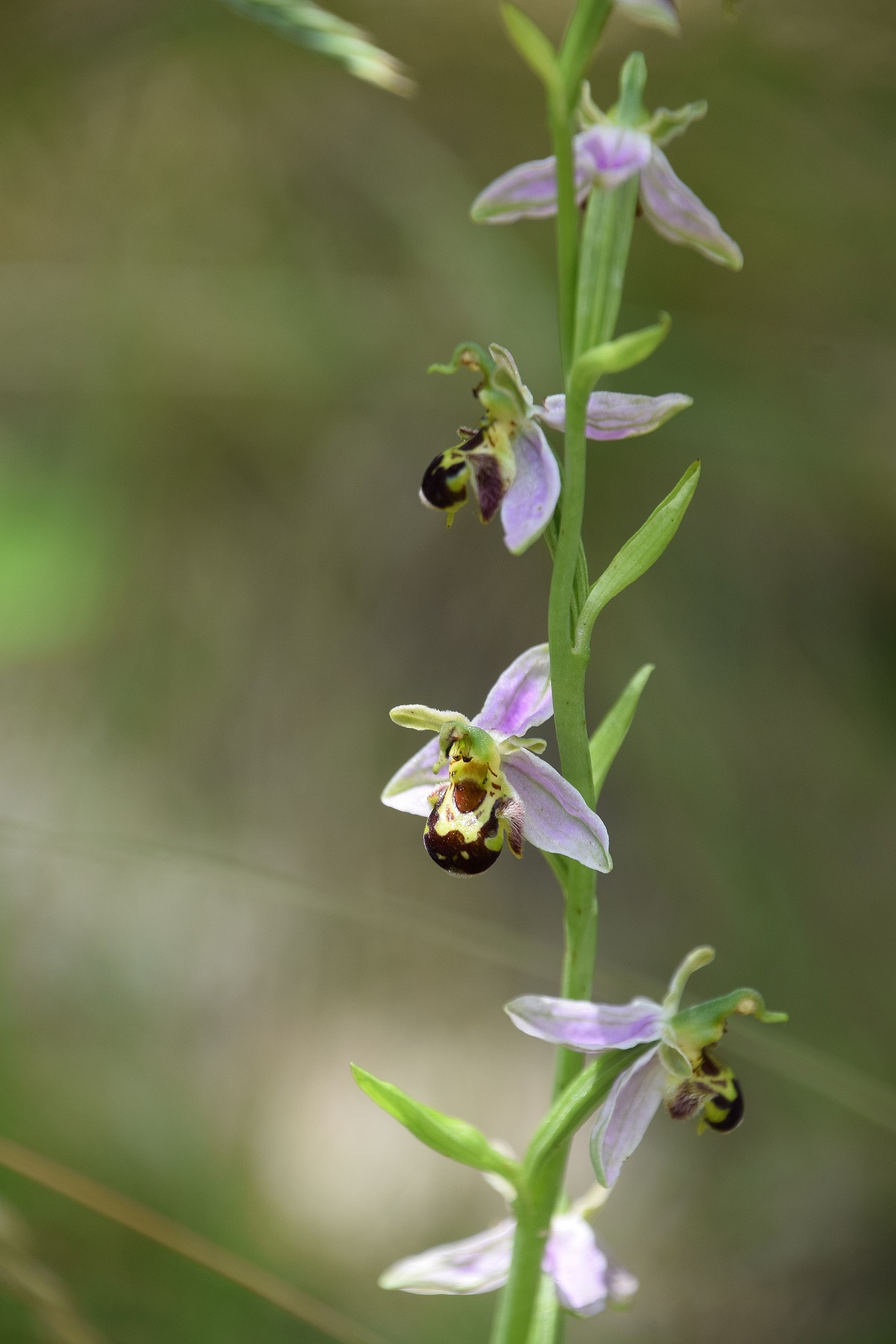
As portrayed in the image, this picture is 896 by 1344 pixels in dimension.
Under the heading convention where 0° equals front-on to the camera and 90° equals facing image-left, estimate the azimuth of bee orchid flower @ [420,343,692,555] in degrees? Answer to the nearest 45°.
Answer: approximately 90°

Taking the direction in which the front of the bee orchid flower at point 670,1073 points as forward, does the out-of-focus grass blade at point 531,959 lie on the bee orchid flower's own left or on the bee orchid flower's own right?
on the bee orchid flower's own left

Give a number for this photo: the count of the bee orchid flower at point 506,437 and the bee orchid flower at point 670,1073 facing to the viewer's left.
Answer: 1

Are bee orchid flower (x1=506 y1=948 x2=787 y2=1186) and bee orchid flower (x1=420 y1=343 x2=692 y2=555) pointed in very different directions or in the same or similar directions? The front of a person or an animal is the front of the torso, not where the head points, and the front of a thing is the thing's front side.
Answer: very different directions

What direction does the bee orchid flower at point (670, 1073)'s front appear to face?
to the viewer's right
